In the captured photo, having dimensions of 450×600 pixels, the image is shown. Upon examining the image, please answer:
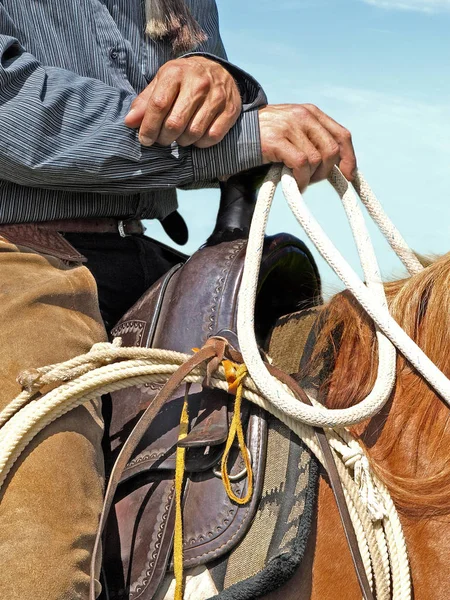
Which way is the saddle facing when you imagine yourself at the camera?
facing the viewer and to the right of the viewer
